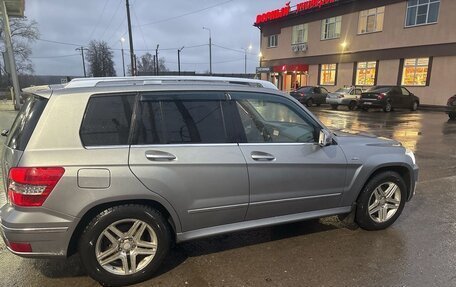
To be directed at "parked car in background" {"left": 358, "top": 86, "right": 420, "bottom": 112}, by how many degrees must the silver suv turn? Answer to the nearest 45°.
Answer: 0° — it already faces it

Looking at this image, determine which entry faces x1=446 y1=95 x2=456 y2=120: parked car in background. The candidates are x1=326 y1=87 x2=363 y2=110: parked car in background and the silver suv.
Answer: the silver suv

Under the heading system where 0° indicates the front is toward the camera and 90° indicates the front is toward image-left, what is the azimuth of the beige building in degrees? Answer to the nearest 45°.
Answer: approximately 45°

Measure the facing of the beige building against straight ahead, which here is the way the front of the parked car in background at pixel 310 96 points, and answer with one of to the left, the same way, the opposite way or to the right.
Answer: the opposite way

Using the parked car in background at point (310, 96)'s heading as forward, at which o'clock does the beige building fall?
The beige building is roughly at 12 o'clock from the parked car in background.

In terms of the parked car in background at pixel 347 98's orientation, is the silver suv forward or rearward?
rearward

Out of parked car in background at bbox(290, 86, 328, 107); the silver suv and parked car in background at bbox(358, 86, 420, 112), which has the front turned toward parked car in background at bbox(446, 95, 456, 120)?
the silver suv

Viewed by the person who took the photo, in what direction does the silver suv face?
facing away from the viewer and to the right of the viewer

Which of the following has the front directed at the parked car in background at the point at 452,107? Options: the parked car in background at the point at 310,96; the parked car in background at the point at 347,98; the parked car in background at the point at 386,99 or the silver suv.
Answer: the silver suv

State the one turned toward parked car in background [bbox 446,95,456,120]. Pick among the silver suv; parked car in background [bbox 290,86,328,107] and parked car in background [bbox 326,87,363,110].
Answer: the silver suv

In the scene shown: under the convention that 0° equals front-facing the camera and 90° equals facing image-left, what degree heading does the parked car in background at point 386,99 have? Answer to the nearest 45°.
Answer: approximately 225°

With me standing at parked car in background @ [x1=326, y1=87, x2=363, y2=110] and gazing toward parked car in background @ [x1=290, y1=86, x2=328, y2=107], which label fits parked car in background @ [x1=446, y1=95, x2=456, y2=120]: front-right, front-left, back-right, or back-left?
back-left
